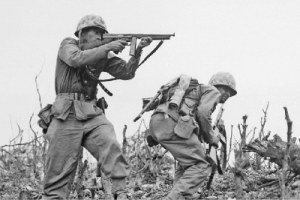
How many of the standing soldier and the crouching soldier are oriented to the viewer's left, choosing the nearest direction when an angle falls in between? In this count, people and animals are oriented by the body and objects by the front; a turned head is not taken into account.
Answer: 0

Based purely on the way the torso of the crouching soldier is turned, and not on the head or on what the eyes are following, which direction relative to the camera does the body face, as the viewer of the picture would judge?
to the viewer's right

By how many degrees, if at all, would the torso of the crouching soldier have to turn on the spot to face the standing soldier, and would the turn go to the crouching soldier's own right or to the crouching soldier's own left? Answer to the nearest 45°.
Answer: approximately 135° to the crouching soldier's own right

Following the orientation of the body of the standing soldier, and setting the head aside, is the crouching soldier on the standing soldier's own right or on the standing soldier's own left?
on the standing soldier's own left

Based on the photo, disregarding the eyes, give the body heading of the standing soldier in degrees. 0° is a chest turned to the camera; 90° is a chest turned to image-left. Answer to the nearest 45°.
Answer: approximately 315°
